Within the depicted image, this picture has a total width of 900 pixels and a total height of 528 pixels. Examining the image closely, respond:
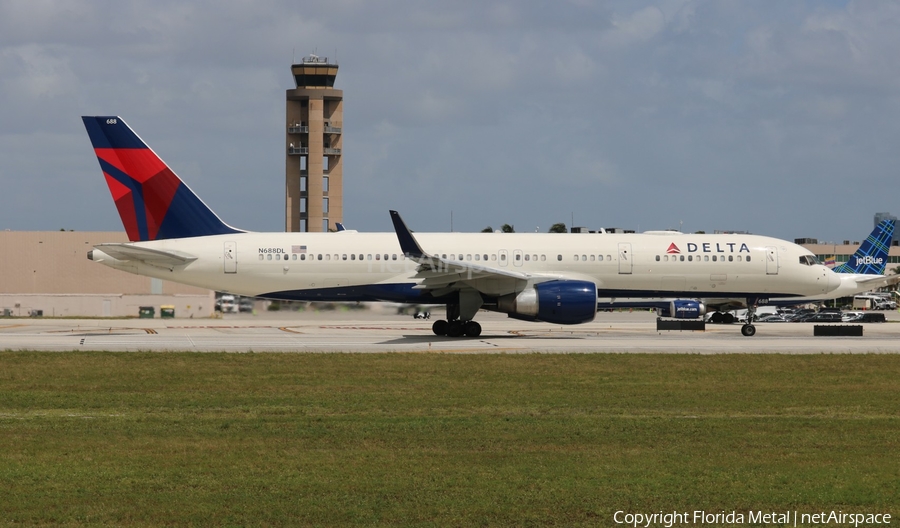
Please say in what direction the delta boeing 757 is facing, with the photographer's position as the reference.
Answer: facing to the right of the viewer

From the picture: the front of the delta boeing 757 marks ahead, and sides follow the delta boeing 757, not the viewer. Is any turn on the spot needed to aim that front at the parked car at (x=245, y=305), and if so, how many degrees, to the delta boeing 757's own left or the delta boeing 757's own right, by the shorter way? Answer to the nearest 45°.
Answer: approximately 135° to the delta boeing 757's own left
